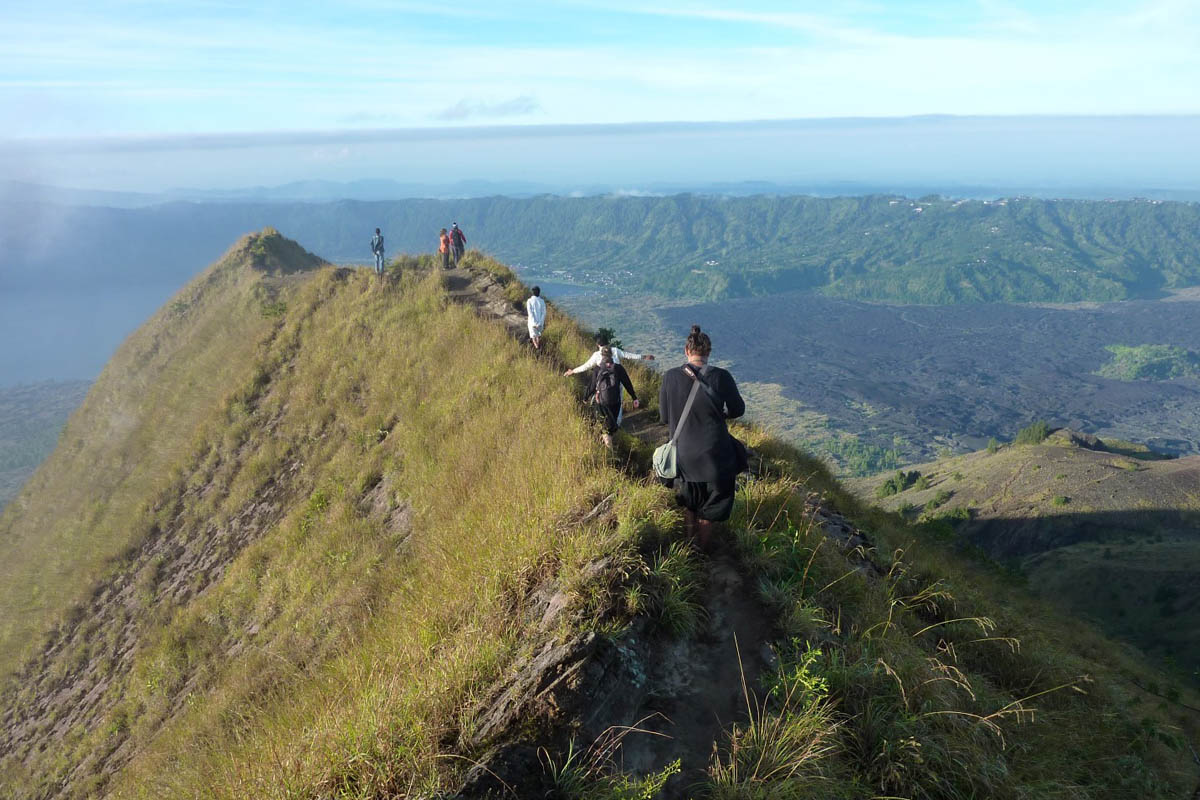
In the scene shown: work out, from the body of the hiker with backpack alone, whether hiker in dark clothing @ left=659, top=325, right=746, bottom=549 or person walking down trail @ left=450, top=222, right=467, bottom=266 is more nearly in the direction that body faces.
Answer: the person walking down trail

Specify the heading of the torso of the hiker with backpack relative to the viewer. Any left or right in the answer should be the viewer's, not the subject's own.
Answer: facing away from the viewer

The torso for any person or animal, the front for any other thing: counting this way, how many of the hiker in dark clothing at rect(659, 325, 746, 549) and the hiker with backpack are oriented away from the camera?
2

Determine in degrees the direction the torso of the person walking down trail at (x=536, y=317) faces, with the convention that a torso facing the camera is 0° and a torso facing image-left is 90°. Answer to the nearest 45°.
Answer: approximately 180°

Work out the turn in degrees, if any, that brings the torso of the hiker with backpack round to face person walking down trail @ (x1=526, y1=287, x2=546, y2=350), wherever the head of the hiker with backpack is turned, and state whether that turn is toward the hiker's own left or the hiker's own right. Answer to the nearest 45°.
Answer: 0° — they already face them

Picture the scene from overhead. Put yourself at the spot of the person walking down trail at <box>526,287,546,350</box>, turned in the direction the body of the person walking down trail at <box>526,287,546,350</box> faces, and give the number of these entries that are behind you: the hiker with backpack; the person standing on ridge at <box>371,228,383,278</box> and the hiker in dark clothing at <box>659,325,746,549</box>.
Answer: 2

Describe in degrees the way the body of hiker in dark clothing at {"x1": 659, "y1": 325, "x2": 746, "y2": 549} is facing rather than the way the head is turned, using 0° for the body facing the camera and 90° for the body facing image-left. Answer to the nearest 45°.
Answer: approximately 180°

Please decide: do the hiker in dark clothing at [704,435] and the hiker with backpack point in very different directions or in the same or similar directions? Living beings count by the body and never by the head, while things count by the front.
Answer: same or similar directions

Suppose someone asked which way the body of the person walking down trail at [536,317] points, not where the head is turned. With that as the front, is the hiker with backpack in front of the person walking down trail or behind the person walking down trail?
behind
